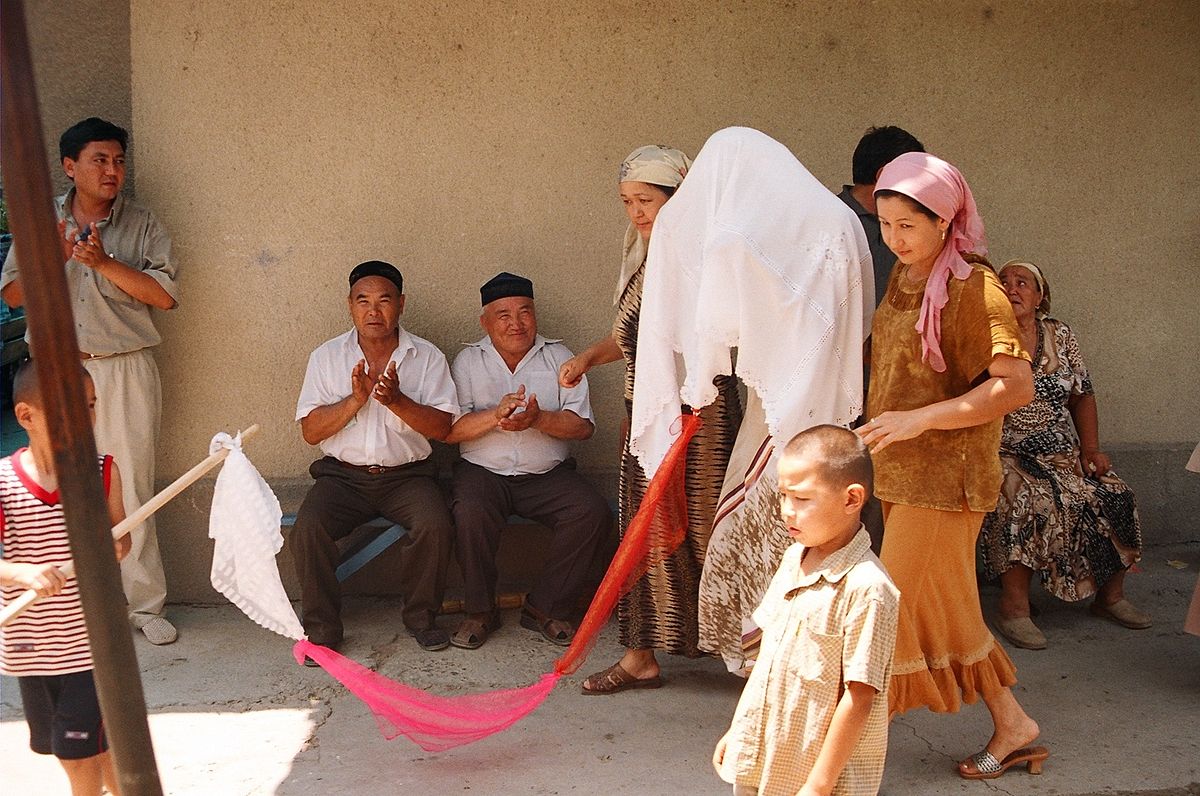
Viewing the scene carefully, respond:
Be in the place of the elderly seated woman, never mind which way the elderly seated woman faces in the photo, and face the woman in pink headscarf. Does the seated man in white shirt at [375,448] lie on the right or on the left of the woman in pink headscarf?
right

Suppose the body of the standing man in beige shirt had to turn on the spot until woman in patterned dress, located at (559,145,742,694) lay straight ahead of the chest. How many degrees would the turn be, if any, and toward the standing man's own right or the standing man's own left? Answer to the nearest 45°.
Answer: approximately 45° to the standing man's own left

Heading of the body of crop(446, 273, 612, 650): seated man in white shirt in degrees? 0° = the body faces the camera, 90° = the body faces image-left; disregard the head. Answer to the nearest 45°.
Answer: approximately 0°

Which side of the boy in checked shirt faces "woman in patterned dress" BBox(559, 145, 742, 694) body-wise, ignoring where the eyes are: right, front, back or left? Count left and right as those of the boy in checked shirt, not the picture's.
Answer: right

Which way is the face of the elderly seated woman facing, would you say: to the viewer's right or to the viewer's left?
to the viewer's left

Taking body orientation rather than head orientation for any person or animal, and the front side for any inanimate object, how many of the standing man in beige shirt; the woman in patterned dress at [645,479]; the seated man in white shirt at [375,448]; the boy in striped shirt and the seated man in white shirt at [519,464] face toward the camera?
4

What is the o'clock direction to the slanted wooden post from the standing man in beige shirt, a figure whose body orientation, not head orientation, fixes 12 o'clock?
The slanted wooden post is roughly at 12 o'clock from the standing man in beige shirt.

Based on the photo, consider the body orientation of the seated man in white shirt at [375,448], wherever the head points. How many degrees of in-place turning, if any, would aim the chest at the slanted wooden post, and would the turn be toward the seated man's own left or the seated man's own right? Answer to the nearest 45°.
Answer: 0° — they already face it

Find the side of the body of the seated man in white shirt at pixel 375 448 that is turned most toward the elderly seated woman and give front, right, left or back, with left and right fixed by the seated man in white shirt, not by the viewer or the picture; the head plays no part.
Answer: left
